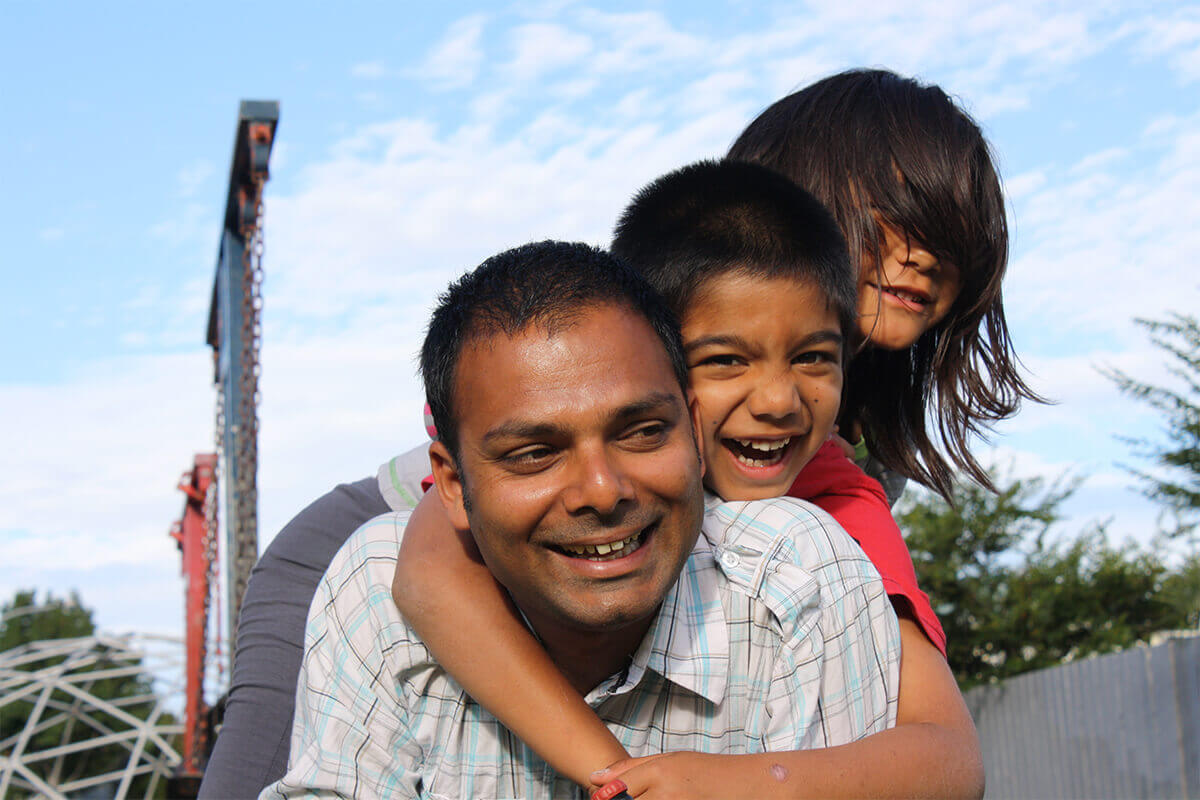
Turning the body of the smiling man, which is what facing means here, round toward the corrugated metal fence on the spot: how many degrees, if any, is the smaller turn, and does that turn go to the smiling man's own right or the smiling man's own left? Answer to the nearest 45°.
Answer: approximately 135° to the smiling man's own left

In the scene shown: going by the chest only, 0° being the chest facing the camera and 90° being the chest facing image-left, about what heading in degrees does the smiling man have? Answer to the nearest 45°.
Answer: approximately 0°
